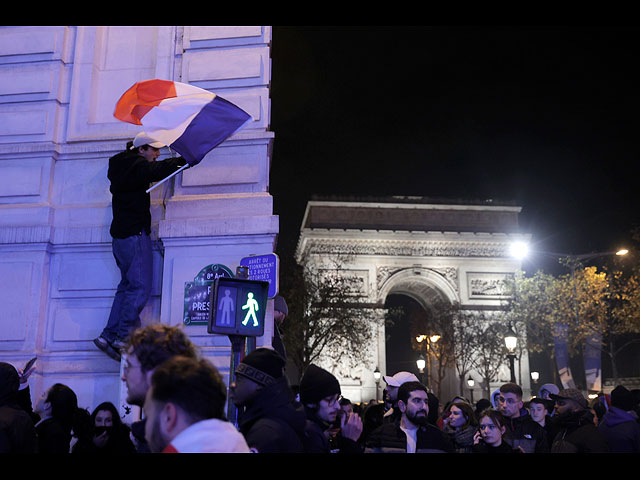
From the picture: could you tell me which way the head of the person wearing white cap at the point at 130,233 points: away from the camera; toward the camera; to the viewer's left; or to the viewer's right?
to the viewer's right

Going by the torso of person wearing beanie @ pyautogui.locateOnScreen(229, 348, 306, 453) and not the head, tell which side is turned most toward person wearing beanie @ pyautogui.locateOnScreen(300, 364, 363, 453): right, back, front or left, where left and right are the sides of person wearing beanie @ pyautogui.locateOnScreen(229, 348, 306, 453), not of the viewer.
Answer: back

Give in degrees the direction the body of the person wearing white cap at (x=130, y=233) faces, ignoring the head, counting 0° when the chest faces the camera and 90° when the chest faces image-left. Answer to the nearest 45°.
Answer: approximately 270°

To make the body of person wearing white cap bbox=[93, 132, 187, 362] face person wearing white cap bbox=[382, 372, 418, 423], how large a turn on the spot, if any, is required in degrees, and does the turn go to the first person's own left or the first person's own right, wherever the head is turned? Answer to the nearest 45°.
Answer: approximately 45° to the first person's own right

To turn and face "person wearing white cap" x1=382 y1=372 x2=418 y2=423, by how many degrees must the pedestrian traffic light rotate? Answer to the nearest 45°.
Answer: approximately 135° to its left

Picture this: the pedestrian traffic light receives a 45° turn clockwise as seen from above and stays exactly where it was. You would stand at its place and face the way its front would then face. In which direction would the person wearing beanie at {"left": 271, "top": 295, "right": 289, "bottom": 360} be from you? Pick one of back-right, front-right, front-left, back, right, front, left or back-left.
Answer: back-right
